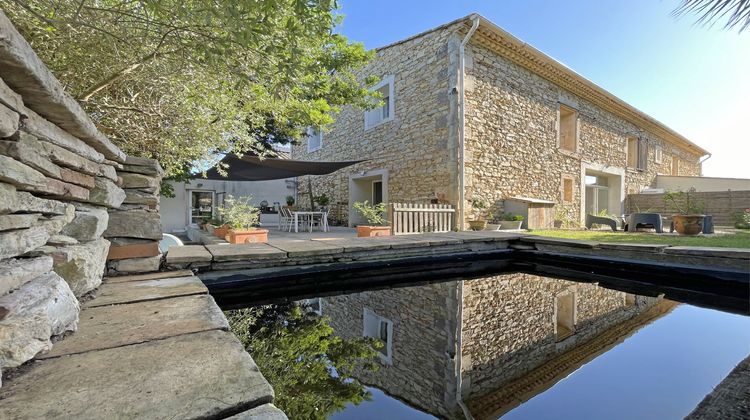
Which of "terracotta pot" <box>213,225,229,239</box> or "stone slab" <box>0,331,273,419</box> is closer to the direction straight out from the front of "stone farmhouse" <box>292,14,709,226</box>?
the stone slab

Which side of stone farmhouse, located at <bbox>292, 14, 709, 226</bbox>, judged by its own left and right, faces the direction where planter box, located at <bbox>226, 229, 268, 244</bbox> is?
right

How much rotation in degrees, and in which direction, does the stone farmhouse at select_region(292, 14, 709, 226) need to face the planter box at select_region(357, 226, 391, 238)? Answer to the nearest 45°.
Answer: approximately 90° to its right

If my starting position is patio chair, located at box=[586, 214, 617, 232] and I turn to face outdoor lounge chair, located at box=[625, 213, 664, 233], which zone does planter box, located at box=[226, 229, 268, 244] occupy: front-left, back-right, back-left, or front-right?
back-right

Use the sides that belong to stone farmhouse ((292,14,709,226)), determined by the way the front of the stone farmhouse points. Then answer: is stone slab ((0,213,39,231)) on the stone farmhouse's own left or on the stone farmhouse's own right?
on the stone farmhouse's own right

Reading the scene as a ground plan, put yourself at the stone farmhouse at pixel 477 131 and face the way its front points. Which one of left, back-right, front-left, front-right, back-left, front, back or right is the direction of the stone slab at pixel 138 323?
front-right

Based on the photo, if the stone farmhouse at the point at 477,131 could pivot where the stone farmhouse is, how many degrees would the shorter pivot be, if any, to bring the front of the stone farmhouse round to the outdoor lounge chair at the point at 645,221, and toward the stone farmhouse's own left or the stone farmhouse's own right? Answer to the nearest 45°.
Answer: approximately 45° to the stone farmhouse's own left

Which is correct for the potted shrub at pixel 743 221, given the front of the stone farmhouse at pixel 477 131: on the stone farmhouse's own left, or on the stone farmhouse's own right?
on the stone farmhouse's own left

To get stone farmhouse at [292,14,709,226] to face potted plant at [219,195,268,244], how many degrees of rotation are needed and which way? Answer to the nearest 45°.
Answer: approximately 90° to its right
